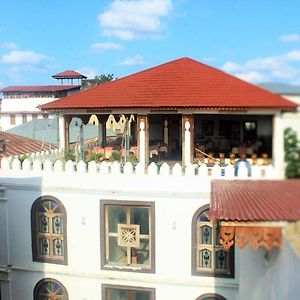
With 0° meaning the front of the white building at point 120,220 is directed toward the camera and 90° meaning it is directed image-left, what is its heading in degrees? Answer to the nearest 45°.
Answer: approximately 0°

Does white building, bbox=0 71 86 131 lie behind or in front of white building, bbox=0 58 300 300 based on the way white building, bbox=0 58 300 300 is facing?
behind
